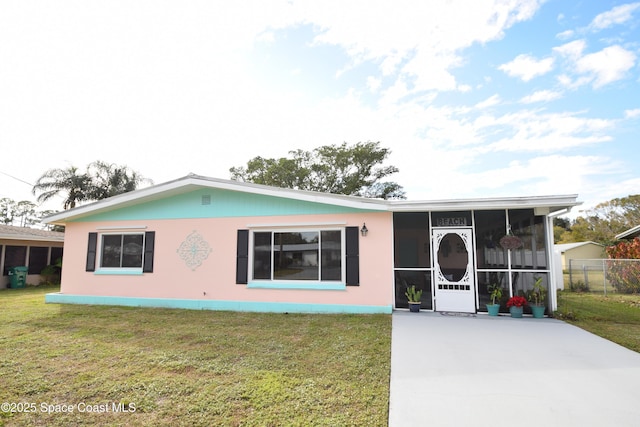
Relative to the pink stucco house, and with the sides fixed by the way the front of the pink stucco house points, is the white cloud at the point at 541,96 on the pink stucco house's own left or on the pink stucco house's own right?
on the pink stucco house's own left

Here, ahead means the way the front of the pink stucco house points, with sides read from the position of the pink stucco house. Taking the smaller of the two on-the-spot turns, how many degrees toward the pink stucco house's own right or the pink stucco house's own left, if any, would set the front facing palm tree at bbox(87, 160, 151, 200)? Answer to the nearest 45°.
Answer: approximately 135° to the pink stucco house's own right

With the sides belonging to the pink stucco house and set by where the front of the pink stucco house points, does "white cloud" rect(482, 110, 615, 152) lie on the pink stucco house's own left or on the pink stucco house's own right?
on the pink stucco house's own left

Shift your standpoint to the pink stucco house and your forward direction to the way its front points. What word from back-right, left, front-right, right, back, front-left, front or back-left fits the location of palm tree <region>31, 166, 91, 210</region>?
back-right

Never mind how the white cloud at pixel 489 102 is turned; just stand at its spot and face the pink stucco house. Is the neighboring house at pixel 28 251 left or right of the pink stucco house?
right

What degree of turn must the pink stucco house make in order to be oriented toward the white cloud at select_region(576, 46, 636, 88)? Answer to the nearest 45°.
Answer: approximately 90° to its left

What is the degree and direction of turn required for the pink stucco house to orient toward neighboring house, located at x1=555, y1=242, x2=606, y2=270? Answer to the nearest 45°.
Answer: approximately 135° to its left

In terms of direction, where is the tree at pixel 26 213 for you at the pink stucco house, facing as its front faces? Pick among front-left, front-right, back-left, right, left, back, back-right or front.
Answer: back-right

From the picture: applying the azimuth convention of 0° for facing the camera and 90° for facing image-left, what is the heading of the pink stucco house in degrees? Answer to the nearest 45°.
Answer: approximately 0°
